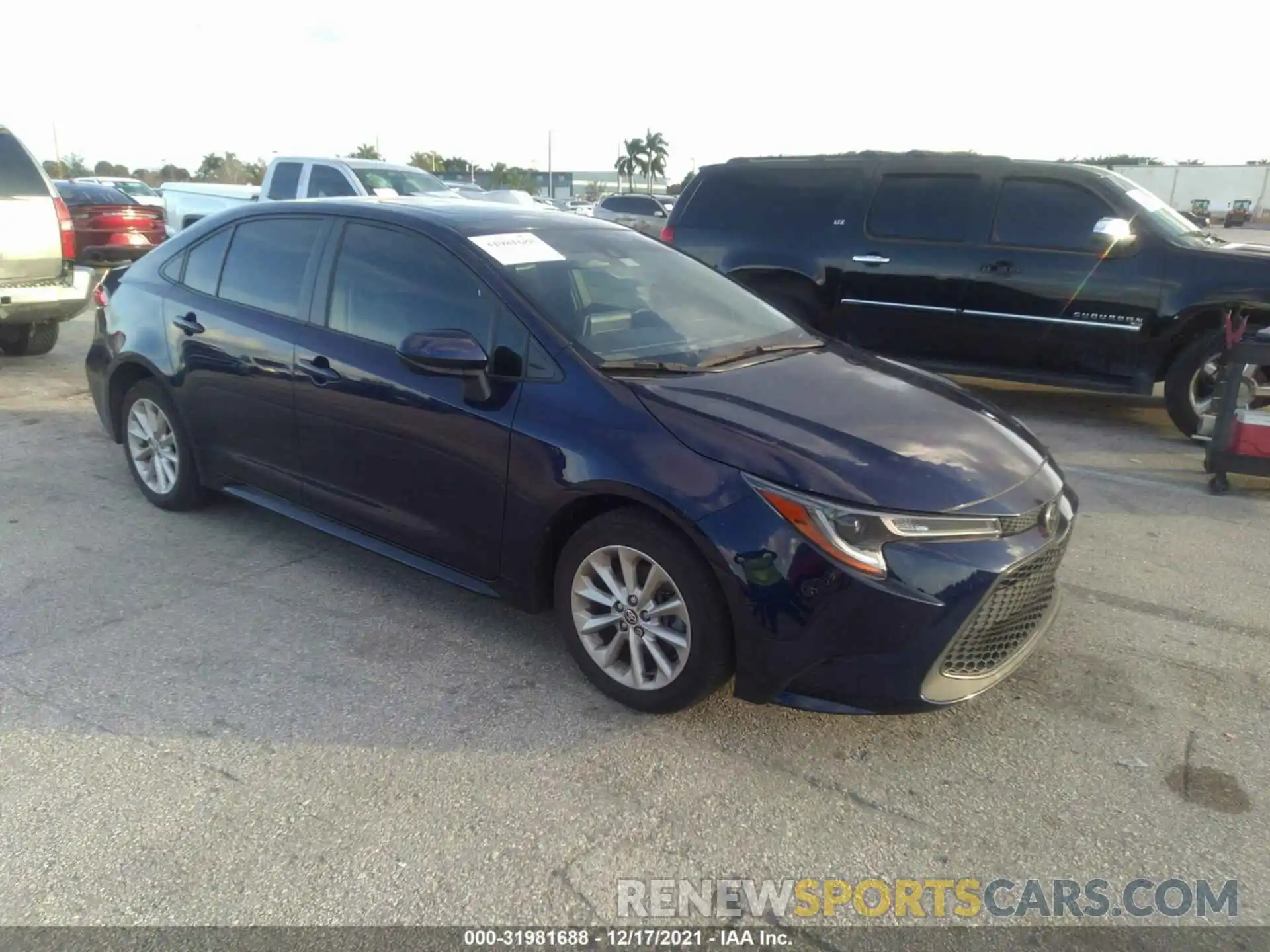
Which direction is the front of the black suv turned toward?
to the viewer's right

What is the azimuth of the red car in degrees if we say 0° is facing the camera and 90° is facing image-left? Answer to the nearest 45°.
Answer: approximately 135°

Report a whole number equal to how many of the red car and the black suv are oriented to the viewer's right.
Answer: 1

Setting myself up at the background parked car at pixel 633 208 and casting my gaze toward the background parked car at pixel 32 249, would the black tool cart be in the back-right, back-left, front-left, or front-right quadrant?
front-left

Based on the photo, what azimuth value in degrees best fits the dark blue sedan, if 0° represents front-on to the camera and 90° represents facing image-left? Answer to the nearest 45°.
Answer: approximately 315°

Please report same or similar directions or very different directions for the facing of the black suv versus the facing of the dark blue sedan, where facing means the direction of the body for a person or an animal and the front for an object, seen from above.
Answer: same or similar directions

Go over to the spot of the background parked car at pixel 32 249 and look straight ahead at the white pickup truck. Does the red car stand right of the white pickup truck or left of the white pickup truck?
left

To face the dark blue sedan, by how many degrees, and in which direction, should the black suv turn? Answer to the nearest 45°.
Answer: approximately 90° to its right

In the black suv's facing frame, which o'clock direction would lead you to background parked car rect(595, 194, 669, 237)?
The background parked car is roughly at 8 o'clock from the black suv.

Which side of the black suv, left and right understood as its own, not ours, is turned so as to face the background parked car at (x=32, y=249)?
back

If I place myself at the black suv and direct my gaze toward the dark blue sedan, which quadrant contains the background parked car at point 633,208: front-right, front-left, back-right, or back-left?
back-right

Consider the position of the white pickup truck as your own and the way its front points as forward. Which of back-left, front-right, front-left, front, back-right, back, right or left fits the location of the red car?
back
